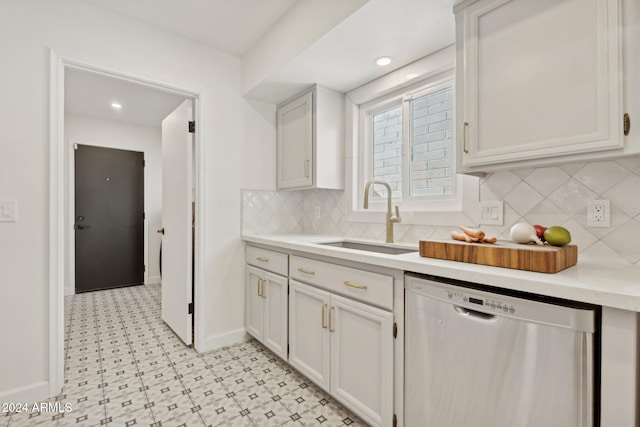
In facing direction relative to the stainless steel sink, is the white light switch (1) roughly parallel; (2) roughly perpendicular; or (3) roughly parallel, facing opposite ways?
roughly perpendicular

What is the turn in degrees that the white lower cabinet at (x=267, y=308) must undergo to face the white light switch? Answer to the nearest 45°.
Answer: approximately 45° to its right

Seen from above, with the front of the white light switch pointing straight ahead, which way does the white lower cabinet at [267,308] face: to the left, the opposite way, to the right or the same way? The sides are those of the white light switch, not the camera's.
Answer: to the right

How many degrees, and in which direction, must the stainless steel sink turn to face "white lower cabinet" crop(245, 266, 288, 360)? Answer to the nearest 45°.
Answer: approximately 45° to its right

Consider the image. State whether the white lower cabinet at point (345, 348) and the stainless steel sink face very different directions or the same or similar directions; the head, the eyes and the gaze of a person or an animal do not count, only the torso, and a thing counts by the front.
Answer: same or similar directions

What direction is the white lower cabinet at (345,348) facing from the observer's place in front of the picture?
facing the viewer and to the left of the viewer

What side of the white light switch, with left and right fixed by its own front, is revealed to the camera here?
front

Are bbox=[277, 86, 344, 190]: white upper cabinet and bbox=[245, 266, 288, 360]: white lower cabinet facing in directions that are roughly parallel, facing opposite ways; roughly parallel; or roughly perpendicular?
roughly parallel

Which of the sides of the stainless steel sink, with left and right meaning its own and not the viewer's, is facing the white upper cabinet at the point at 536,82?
left

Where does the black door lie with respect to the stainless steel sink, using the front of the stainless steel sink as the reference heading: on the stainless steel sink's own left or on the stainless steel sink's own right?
on the stainless steel sink's own right

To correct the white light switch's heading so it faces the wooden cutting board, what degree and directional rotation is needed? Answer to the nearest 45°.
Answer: approximately 45° to its left

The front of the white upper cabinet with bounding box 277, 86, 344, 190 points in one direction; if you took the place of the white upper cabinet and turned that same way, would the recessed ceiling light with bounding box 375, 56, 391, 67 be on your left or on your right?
on your left
